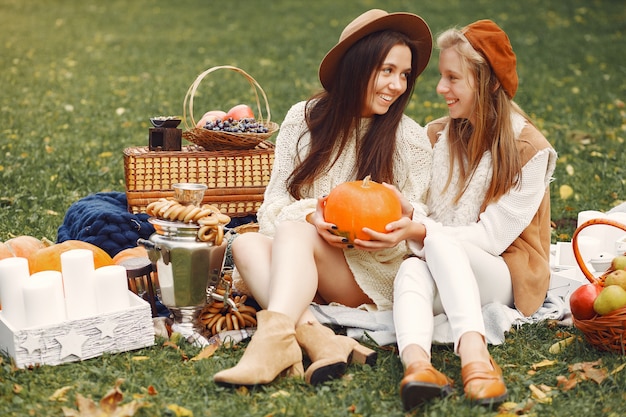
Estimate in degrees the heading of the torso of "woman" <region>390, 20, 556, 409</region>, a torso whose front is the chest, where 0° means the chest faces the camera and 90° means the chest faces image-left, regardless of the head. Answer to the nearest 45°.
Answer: approximately 45°

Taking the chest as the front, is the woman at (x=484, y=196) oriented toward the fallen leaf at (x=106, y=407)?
yes

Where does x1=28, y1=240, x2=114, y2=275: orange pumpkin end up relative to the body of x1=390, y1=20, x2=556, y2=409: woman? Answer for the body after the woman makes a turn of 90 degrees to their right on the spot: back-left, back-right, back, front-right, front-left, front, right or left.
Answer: front-left

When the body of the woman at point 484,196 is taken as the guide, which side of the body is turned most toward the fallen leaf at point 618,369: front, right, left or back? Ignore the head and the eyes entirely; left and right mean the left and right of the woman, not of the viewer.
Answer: left

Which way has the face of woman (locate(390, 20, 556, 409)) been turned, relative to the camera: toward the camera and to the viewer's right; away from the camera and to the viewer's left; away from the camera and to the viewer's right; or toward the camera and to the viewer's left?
toward the camera and to the viewer's left

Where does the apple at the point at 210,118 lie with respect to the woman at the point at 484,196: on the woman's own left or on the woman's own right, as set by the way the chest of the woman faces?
on the woman's own right

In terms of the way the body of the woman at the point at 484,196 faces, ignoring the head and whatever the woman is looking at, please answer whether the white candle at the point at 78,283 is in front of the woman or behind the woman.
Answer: in front

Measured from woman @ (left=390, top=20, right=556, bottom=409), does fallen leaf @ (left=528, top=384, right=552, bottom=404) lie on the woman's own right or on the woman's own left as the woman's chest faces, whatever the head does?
on the woman's own left

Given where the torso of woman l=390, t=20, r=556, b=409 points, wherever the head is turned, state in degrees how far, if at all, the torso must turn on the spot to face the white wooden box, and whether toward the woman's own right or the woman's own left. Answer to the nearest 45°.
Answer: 0° — they already face it

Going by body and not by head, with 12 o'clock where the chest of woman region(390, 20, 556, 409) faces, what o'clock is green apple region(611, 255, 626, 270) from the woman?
The green apple is roughly at 8 o'clock from the woman.

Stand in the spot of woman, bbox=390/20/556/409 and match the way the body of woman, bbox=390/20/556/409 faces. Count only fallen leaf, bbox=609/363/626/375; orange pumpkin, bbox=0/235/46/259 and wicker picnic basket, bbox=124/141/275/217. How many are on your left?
1

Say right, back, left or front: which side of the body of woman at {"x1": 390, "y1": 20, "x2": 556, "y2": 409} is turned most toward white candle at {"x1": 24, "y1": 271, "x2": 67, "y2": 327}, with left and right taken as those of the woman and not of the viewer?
front

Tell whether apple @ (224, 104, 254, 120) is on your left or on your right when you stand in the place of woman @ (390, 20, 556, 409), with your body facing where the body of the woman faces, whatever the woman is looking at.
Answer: on your right

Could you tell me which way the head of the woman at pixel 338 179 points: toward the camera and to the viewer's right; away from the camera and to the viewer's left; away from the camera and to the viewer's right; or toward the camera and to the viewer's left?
toward the camera and to the viewer's right

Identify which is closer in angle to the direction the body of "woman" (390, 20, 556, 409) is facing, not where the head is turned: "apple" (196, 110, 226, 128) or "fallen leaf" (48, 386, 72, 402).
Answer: the fallen leaf

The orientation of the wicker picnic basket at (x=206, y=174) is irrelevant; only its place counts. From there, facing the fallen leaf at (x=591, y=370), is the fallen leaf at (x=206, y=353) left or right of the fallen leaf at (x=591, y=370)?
right

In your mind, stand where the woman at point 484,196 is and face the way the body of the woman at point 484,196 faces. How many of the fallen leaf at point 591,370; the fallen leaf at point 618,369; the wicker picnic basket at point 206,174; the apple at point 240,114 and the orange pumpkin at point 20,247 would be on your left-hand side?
2
